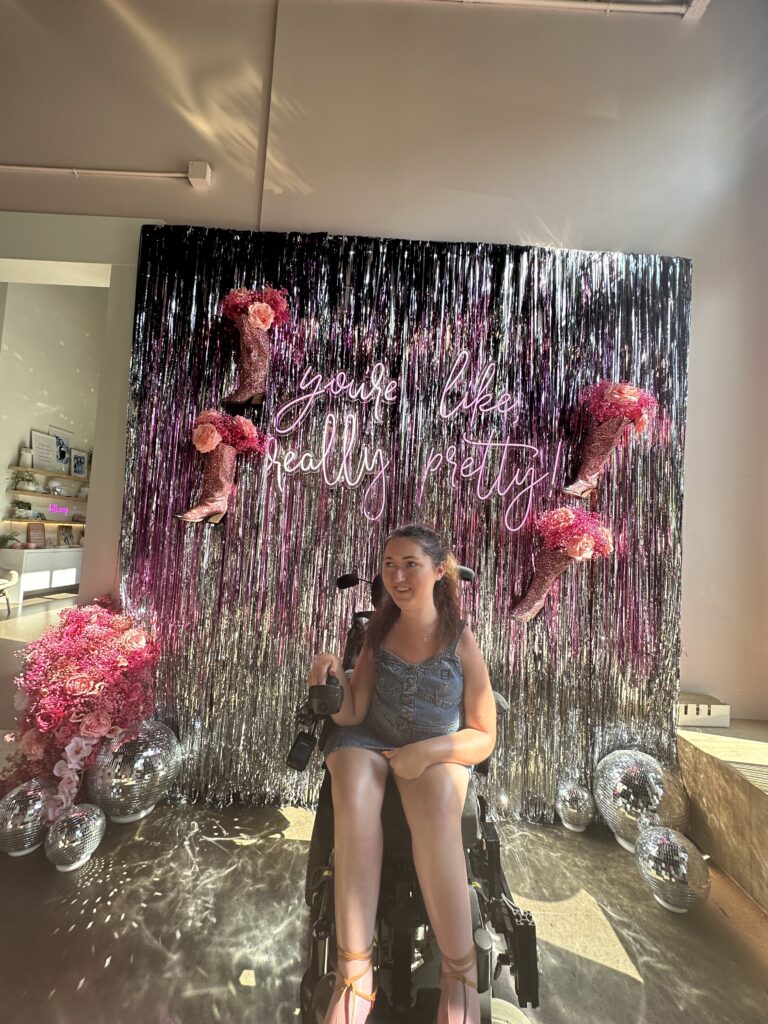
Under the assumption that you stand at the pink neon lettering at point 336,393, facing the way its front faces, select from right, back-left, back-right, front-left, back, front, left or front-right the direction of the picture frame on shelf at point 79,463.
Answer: back-right

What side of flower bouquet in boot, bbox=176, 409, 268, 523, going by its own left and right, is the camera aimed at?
left

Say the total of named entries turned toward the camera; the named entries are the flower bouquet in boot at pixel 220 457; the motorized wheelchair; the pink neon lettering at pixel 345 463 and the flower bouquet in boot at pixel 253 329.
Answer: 2

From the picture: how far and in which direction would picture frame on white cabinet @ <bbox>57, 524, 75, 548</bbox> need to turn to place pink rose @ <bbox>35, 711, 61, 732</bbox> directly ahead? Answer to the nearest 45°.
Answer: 0° — it already faces it

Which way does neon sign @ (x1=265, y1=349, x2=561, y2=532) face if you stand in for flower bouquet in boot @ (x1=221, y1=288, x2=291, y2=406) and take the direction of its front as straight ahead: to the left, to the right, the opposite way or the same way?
to the left

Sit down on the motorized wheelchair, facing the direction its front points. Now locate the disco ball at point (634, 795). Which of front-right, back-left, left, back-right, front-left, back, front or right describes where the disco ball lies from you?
back-left

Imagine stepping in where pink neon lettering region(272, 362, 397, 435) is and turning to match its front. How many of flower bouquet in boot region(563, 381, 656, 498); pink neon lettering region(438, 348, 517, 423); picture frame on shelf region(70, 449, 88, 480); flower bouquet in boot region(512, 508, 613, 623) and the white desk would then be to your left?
3

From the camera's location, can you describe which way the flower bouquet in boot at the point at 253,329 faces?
facing to the left of the viewer

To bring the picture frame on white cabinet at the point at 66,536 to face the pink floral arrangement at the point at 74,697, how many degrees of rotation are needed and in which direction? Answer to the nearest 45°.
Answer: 0° — it already faces it

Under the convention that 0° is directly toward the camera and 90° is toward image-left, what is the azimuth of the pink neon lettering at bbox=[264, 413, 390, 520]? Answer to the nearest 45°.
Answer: approximately 0°
